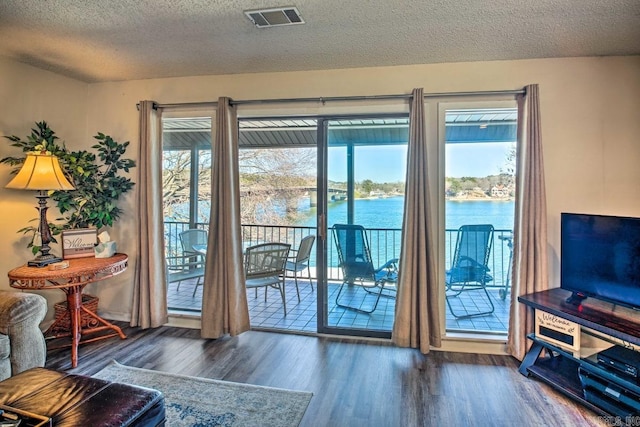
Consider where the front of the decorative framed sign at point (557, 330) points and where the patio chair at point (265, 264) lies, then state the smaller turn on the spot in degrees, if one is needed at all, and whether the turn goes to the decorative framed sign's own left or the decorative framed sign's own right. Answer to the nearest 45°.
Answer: approximately 45° to the decorative framed sign's own right

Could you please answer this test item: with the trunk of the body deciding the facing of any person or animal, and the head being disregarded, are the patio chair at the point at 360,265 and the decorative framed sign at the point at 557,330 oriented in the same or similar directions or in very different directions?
very different directions

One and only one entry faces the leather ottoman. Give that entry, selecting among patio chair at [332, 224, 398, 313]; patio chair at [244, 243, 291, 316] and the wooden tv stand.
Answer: the wooden tv stand

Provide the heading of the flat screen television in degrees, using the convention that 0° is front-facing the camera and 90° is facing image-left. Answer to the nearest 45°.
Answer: approximately 45°

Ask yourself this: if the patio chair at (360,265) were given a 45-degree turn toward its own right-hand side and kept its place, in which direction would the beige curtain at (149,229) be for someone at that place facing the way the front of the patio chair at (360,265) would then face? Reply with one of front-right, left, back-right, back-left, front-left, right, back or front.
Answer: back

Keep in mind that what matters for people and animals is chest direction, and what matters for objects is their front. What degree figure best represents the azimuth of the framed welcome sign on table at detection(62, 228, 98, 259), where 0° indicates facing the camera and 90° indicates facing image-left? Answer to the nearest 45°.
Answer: approximately 0°

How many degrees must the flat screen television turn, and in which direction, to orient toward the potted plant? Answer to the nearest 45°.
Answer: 0° — it already faces it

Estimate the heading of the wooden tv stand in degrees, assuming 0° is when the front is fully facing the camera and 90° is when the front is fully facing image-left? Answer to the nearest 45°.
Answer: approximately 45°

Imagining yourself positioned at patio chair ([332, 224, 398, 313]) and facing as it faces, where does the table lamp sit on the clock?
The table lamp is roughly at 7 o'clock from the patio chair.
